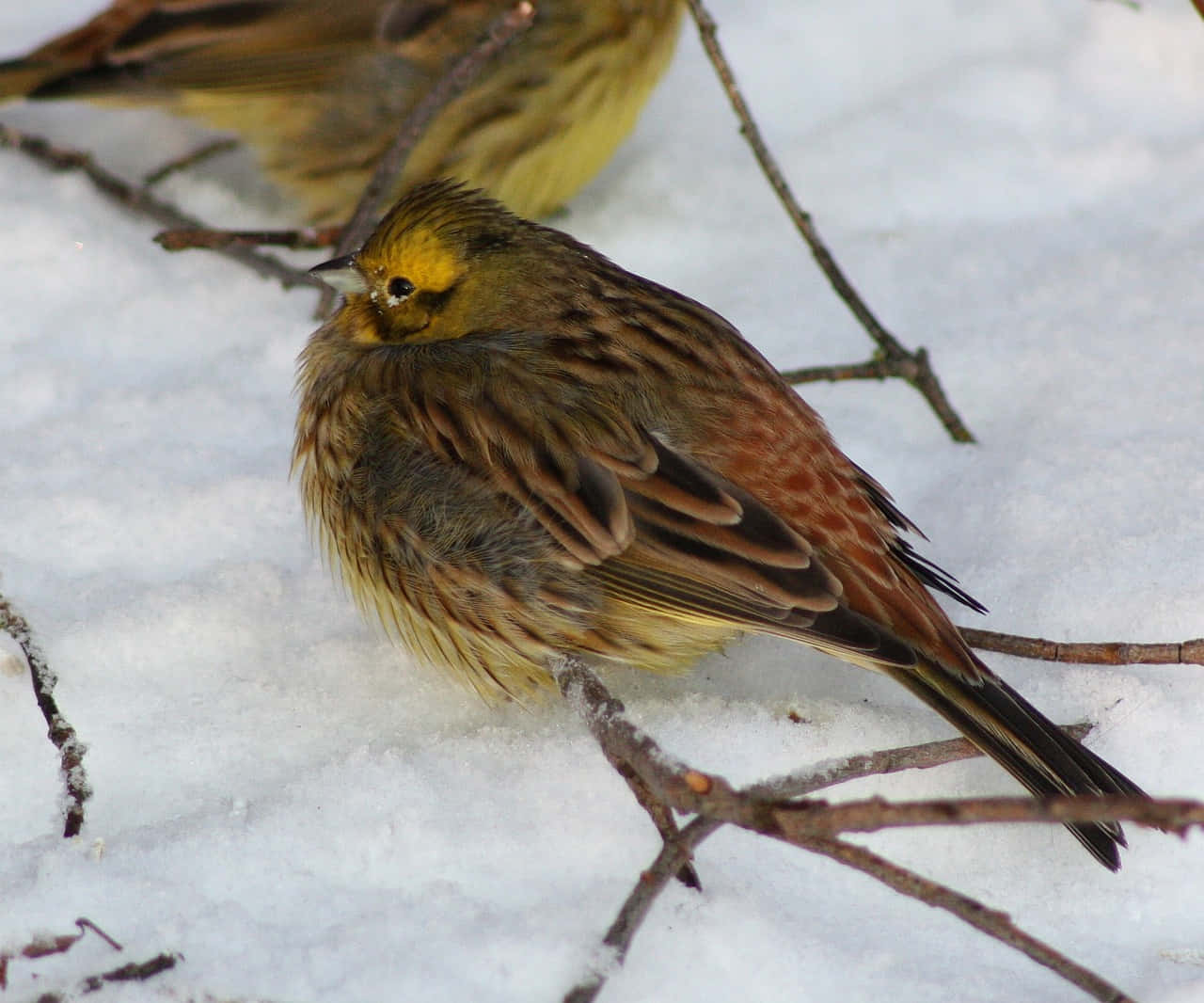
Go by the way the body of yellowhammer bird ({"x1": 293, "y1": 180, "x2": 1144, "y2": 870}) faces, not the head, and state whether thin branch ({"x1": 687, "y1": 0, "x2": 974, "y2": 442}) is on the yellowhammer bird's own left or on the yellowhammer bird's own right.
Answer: on the yellowhammer bird's own right

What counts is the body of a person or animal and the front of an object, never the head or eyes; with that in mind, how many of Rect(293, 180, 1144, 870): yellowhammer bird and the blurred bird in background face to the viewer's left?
1

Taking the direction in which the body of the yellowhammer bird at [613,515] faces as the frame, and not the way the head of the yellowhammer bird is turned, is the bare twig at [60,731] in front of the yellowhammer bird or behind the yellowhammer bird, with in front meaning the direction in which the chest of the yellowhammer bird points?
in front

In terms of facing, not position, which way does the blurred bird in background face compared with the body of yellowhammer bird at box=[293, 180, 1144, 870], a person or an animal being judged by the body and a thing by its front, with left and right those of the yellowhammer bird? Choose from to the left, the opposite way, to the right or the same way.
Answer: the opposite way

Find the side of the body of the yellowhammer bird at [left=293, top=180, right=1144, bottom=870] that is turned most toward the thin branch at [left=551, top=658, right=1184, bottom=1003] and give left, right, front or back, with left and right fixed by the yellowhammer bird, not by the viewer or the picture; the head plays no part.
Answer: left

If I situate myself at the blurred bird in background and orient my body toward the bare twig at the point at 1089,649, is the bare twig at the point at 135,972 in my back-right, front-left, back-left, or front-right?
front-right

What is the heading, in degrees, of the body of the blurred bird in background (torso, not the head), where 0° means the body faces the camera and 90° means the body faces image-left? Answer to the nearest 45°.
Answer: approximately 270°

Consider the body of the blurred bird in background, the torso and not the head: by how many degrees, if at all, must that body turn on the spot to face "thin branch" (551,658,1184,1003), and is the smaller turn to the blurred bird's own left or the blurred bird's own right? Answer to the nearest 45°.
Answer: approximately 90° to the blurred bird's own right

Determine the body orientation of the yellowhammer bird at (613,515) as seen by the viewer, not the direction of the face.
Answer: to the viewer's left
